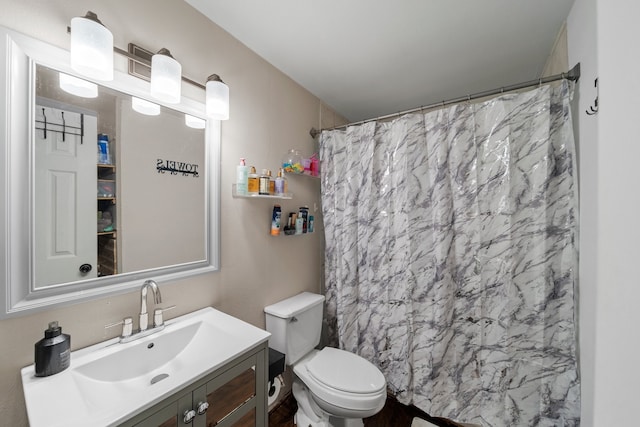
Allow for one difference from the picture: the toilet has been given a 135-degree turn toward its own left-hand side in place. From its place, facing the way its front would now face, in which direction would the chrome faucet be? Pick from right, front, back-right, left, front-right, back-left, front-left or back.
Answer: back-left

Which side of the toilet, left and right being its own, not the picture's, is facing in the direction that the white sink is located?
right

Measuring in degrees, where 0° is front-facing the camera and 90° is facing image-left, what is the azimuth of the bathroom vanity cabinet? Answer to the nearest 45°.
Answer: approximately 315°
